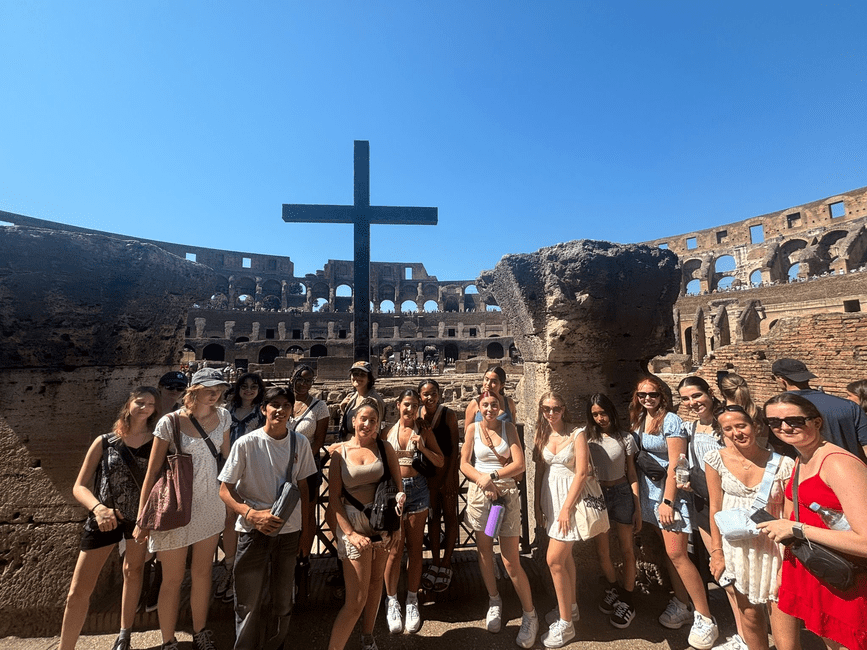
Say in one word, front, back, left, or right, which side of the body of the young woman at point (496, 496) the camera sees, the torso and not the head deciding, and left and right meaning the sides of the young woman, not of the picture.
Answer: front

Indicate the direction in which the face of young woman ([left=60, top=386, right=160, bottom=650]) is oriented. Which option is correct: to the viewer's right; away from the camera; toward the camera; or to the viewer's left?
toward the camera

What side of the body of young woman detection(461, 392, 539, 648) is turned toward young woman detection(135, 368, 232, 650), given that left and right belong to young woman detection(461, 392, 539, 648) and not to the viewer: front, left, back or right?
right

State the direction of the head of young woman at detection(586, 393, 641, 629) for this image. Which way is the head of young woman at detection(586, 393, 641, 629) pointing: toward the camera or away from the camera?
toward the camera

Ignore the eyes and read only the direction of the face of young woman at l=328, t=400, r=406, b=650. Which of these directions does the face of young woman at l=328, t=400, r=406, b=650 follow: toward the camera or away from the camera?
toward the camera

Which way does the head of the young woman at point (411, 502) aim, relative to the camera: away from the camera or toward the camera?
toward the camera

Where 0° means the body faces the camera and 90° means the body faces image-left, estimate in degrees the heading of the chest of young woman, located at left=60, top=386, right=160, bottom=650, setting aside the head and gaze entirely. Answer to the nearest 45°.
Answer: approximately 315°

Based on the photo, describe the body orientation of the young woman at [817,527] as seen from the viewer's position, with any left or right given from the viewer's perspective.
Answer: facing the viewer and to the left of the viewer

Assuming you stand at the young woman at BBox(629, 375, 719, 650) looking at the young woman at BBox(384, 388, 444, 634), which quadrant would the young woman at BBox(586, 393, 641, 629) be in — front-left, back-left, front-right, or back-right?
front-right

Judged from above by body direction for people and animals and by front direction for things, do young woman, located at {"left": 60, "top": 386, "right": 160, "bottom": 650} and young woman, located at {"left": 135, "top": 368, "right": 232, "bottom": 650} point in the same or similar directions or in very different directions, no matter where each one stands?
same or similar directions

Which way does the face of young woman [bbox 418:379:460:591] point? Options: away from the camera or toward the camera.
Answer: toward the camera

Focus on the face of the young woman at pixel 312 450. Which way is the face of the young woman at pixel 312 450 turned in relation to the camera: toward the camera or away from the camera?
toward the camera

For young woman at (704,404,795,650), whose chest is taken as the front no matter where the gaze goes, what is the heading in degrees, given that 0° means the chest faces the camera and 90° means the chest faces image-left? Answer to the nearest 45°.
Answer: approximately 0°
